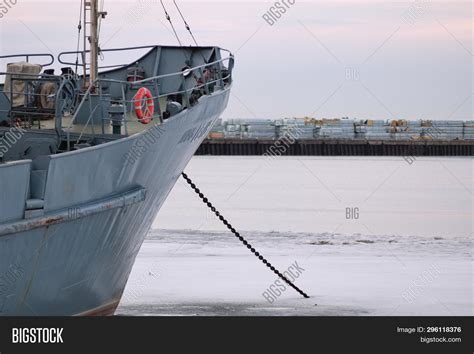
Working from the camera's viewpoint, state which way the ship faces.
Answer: facing away from the viewer and to the right of the viewer
